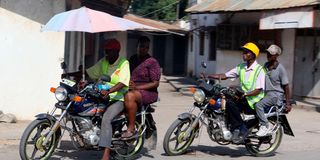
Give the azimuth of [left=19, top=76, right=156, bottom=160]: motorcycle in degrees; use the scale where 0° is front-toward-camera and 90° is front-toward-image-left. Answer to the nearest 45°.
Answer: approximately 45°

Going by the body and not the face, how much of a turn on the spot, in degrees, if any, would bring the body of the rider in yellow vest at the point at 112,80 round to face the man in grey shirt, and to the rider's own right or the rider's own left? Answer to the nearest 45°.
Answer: approximately 135° to the rider's own left

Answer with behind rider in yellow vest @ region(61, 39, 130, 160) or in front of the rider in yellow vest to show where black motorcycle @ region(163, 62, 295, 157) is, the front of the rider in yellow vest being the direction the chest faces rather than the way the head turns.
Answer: behind

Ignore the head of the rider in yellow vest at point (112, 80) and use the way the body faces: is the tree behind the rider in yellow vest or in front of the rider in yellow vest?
behind

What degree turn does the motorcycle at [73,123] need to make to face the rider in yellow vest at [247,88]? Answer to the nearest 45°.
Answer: approximately 135° to its left

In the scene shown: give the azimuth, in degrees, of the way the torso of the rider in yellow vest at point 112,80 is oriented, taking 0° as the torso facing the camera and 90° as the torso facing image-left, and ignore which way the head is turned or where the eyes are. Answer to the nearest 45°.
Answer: approximately 45°

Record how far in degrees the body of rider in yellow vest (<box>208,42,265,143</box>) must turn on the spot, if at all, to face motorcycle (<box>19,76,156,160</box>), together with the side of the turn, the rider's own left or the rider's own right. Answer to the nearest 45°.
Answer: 0° — they already face it

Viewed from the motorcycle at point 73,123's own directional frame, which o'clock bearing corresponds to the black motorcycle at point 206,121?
The black motorcycle is roughly at 7 o'clock from the motorcycle.

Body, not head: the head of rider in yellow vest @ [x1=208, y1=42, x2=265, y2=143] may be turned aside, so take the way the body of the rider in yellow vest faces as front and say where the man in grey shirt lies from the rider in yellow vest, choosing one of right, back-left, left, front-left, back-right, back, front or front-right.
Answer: back

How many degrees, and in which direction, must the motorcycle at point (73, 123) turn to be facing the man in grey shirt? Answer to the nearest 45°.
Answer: approximately 135° to its left
